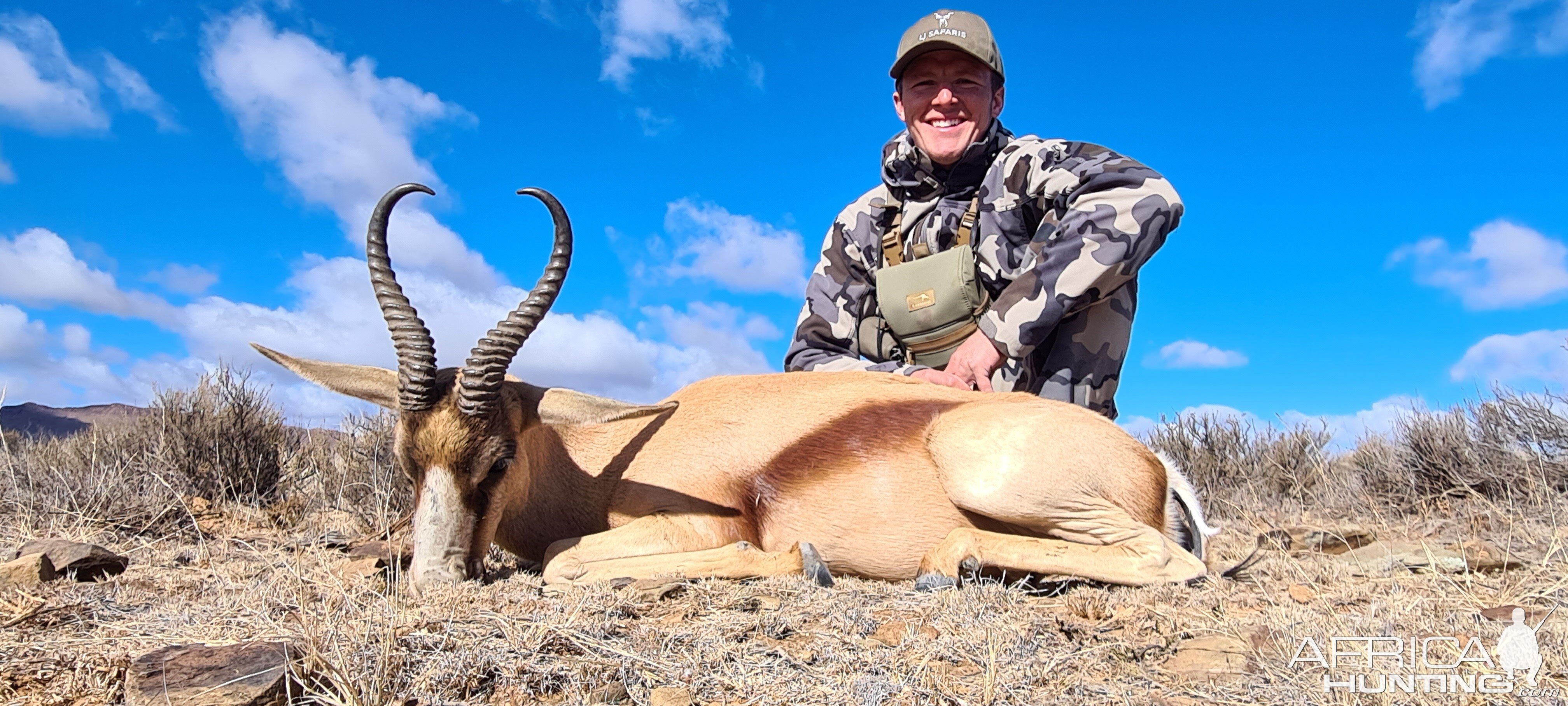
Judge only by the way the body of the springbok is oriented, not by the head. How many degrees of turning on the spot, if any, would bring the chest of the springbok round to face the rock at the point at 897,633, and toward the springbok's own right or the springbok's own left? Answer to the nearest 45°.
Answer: approximately 90° to the springbok's own left

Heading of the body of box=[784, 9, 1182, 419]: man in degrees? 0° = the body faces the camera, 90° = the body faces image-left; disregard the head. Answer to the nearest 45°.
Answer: approximately 0°

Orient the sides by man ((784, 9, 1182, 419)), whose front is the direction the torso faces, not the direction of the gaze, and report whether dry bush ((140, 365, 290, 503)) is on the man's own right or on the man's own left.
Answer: on the man's own right

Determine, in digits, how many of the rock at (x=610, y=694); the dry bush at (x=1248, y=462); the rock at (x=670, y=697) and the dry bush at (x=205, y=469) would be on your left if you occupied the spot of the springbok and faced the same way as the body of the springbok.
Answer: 2

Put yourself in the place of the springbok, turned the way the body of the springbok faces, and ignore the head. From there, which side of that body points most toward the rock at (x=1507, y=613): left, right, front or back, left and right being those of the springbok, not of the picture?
back

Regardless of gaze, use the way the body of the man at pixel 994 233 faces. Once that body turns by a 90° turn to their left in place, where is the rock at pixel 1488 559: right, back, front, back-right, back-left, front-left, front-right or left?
front

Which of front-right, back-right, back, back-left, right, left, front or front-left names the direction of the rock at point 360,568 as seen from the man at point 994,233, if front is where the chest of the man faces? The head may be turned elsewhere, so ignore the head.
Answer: front-right

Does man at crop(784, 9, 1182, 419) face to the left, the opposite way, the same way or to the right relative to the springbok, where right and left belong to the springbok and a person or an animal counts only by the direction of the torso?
to the left

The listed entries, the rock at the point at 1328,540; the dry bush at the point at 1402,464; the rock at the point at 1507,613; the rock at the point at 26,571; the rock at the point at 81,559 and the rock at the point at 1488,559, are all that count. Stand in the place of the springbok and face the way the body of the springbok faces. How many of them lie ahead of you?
2

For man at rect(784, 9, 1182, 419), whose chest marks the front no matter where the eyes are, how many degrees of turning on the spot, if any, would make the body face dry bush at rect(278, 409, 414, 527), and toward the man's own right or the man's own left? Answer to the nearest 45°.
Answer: approximately 90° to the man's own right

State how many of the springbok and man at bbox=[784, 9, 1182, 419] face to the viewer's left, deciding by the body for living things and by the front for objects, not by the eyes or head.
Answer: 1

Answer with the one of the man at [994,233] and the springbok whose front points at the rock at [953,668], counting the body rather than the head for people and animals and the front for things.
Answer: the man

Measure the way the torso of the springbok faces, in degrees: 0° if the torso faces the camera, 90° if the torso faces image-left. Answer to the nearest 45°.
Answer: approximately 90°

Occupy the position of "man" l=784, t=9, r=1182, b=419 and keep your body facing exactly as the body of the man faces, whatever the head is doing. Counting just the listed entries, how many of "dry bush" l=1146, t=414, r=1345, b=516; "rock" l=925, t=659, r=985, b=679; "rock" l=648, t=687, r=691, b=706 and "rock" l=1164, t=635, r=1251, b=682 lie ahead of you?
3
